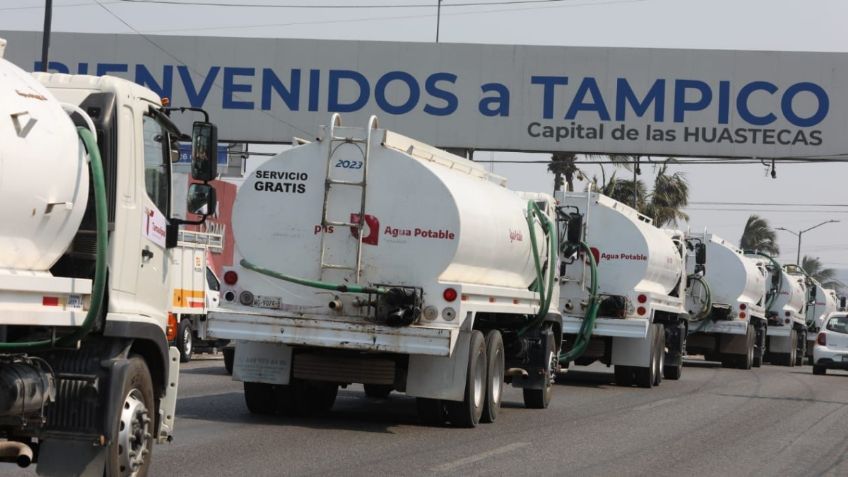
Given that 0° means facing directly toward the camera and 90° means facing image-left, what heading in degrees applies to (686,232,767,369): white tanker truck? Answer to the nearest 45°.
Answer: approximately 225°

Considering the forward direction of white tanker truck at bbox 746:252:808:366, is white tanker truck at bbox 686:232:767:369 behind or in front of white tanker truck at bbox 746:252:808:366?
behind

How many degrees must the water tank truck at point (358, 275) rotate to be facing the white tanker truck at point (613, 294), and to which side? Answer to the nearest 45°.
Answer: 0° — it already faces it

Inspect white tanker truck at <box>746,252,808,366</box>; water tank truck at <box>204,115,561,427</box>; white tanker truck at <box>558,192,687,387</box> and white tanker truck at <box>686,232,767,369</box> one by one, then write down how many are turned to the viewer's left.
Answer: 0

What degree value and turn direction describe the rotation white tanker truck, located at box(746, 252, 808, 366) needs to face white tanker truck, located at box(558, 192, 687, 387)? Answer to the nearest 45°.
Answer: approximately 135° to its right

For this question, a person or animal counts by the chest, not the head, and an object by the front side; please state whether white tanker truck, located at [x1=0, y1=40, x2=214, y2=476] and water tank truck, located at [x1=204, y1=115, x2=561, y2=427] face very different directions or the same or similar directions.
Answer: same or similar directions

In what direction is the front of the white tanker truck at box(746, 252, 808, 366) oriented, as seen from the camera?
facing away from the viewer and to the right of the viewer

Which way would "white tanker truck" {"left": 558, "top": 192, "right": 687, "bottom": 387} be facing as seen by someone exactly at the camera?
facing away from the viewer and to the right of the viewer

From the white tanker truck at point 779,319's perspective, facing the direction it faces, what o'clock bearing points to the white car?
The white car is roughly at 4 o'clock from the white tanker truck.

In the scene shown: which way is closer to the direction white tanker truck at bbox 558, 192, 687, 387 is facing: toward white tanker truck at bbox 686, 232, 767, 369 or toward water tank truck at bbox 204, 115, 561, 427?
the white tanker truck

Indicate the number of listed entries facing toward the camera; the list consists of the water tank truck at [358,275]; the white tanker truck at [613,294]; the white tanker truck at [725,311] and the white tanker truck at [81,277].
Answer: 0

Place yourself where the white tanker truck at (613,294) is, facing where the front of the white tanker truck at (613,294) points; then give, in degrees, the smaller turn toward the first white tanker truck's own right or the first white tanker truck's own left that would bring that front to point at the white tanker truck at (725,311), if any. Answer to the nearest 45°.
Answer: approximately 45° to the first white tanker truck's own left
